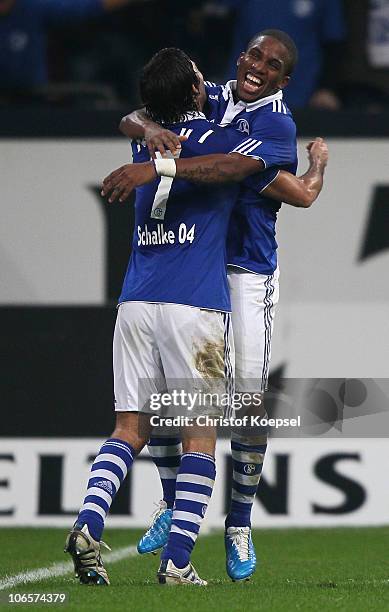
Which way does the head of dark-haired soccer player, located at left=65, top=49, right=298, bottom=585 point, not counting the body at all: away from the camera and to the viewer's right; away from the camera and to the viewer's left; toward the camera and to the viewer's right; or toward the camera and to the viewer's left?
away from the camera and to the viewer's right

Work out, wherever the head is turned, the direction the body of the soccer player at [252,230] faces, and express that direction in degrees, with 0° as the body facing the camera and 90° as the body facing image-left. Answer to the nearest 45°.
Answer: approximately 45°

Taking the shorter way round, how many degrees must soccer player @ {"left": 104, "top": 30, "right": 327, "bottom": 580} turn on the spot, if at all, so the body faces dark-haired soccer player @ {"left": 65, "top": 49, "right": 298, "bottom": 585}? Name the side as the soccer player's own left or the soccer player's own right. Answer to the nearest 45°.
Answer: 0° — they already face them
